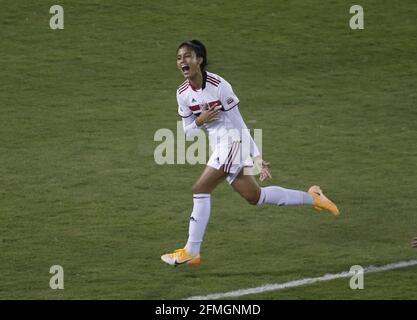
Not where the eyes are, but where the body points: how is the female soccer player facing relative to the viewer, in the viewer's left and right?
facing the viewer and to the left of the viewer

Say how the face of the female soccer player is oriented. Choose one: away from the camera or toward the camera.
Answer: toward the camera
